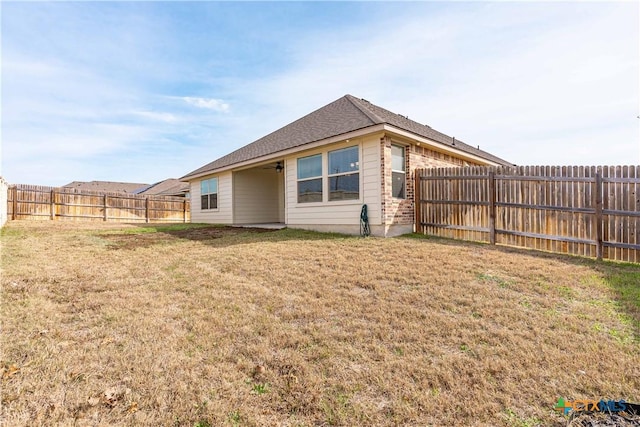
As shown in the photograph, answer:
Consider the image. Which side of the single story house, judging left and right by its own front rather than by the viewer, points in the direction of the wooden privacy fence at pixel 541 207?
right

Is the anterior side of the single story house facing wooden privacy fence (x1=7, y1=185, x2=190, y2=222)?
no

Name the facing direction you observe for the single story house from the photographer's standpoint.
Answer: facing away from the viewer and to the right of the viewer

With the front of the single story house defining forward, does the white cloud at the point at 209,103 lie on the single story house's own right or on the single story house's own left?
on the single story house's own left
